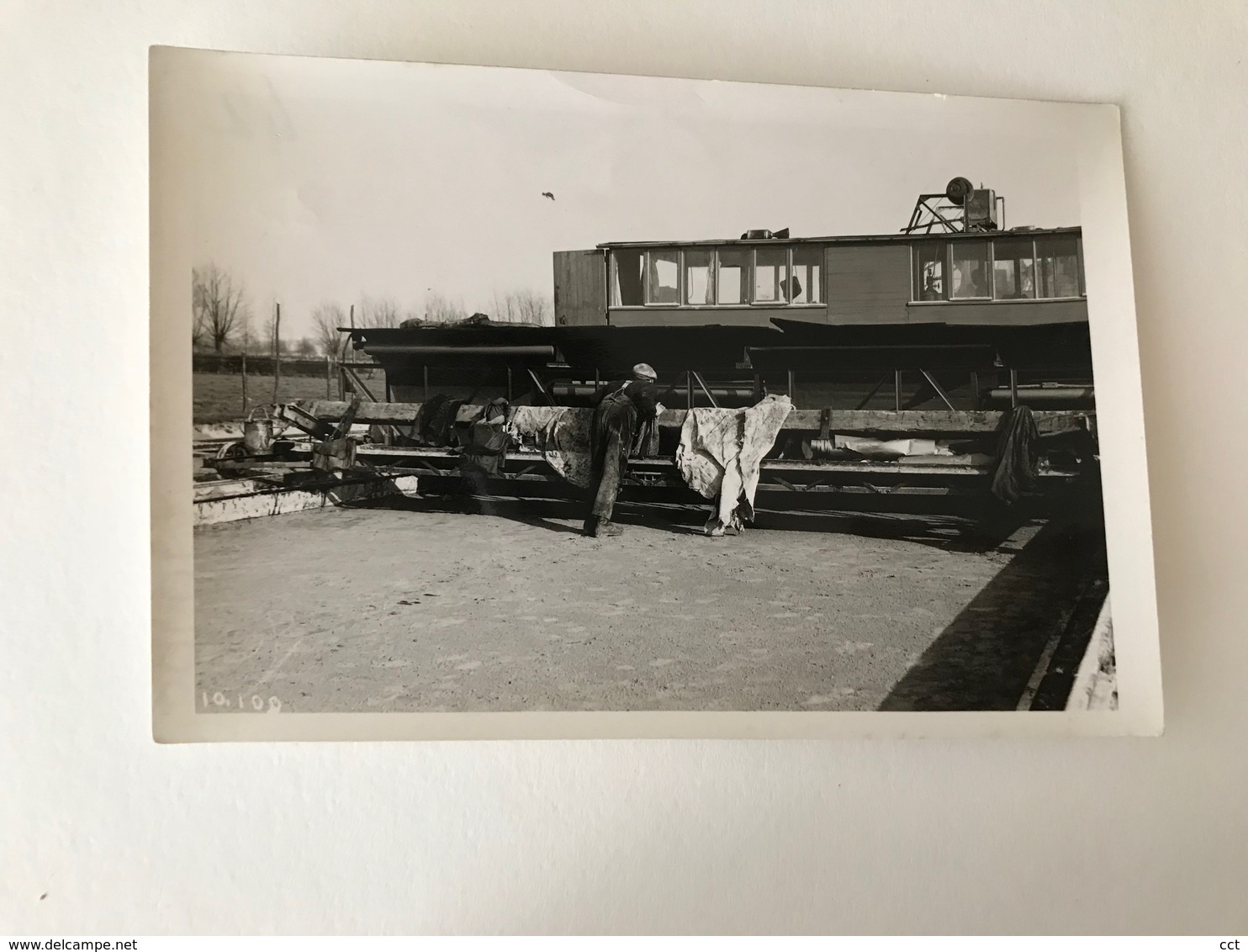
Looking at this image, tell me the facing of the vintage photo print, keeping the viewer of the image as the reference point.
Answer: facing the viewer
